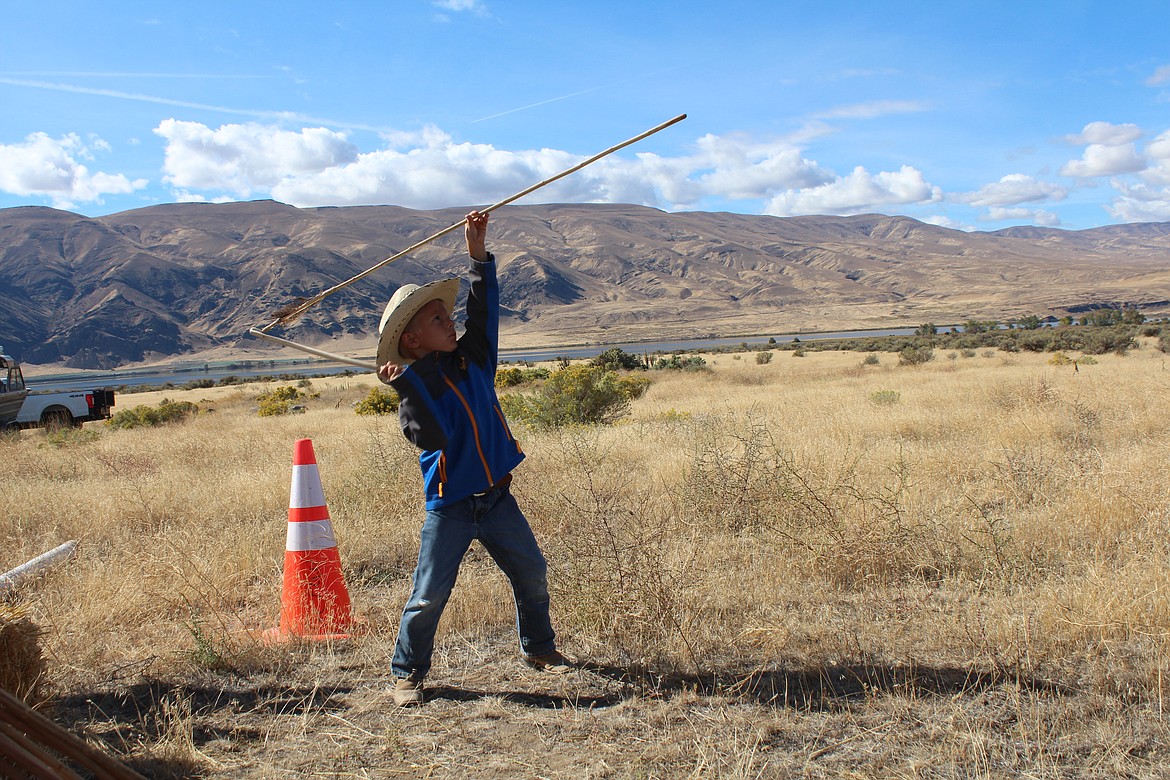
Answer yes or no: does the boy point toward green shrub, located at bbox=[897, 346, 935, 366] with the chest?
no

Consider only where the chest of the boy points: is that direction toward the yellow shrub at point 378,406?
no

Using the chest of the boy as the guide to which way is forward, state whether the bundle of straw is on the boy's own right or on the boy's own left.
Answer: on the boy's own right

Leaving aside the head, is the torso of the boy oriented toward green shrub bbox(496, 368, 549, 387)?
no

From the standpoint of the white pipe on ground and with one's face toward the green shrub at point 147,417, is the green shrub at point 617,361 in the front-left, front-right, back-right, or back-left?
front-right

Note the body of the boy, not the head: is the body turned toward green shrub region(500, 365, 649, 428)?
no
